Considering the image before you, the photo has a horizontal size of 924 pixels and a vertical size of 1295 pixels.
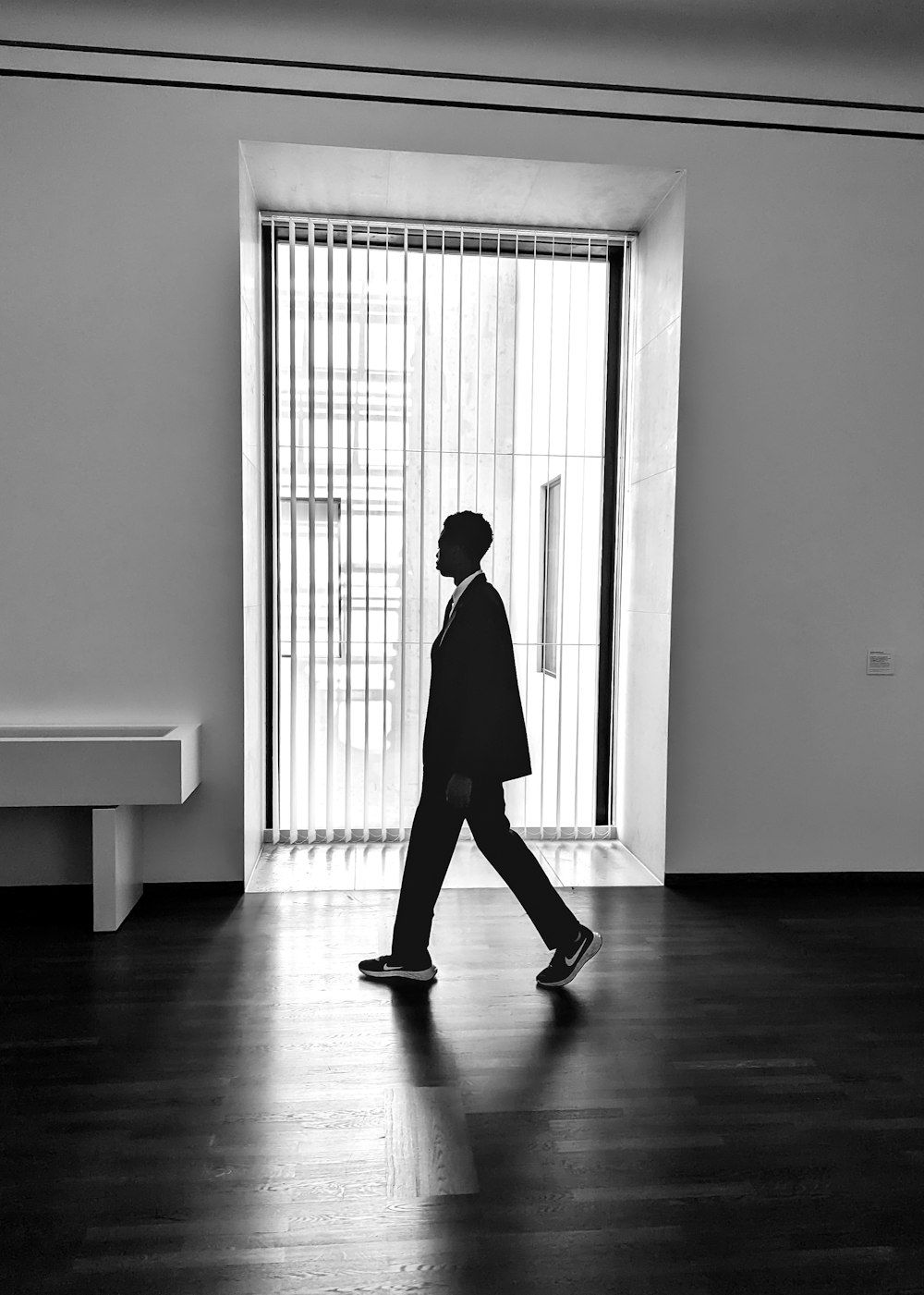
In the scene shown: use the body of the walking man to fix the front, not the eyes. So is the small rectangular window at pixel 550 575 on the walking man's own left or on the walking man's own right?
on the walking man's own right

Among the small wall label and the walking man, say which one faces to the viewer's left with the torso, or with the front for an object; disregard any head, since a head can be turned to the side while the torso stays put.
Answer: the walking man

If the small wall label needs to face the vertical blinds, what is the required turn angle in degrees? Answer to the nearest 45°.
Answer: approximately 90° to its right

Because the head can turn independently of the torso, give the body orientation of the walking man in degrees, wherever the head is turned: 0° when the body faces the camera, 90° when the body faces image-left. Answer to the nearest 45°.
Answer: approximately 90°

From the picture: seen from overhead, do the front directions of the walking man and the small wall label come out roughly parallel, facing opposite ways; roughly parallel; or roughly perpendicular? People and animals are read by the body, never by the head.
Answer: roughly perpendicular

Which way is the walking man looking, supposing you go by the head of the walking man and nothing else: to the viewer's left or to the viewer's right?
to the viewer's left

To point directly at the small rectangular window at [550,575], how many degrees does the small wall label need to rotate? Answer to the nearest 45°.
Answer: approximately 90° to its right

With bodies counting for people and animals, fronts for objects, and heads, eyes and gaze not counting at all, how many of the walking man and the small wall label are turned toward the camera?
1

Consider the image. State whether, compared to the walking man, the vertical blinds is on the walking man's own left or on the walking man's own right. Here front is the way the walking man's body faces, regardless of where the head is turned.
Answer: on the walking man's own right
